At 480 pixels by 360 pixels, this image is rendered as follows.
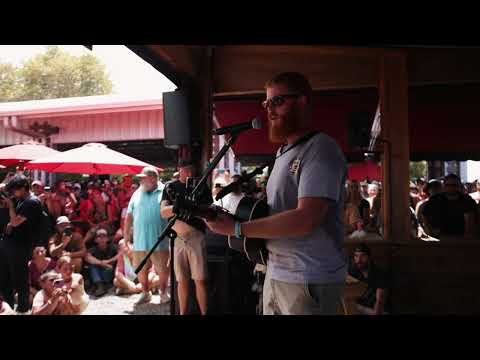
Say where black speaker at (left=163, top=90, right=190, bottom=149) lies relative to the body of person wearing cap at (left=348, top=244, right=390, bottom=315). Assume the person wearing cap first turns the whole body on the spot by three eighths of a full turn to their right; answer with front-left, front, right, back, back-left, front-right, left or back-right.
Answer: left

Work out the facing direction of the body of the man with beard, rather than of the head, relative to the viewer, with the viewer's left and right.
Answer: facing the viewer and to the left of the viewer

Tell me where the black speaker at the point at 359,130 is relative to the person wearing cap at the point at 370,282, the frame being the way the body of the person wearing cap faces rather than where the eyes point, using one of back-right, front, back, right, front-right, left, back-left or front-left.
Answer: back-right

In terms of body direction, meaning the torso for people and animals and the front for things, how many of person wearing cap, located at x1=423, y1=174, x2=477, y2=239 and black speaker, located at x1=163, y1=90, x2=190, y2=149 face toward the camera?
1

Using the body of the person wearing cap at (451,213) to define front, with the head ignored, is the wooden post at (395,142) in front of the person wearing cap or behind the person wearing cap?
in front

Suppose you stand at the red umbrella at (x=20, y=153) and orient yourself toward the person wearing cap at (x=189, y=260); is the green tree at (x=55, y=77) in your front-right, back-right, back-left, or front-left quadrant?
back-left

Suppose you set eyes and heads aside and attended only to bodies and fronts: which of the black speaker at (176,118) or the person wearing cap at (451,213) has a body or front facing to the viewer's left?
the black speaker

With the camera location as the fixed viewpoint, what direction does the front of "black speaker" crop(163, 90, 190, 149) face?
facing to the left of the viewer

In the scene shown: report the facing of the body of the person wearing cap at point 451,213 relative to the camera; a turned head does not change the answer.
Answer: toward the camera

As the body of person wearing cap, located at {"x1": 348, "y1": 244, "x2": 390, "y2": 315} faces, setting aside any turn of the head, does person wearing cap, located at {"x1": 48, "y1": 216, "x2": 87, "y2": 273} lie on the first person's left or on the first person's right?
on the first person's right

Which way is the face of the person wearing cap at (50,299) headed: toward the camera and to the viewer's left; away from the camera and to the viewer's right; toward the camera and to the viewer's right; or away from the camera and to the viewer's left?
toward the camera and to the viewer's right

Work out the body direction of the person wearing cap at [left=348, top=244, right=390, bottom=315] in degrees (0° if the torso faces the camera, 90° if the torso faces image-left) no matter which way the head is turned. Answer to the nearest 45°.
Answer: approximately 45°

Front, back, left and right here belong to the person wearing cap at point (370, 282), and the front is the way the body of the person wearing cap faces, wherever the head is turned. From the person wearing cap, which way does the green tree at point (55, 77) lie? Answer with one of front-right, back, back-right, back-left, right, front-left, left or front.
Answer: right

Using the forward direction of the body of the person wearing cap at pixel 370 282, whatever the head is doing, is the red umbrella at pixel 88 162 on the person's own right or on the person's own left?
on the person's own right
